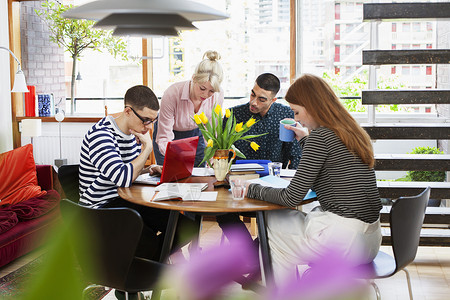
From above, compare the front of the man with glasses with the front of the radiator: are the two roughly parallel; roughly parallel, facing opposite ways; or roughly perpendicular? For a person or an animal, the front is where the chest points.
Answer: roughly perpendicular

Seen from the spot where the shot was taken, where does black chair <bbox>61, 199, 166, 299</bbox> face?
facing away from the viewer and to the right of the viewer

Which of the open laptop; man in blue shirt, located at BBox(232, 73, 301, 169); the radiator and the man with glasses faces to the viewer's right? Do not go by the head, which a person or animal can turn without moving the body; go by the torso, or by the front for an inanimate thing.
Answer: the man with glasses

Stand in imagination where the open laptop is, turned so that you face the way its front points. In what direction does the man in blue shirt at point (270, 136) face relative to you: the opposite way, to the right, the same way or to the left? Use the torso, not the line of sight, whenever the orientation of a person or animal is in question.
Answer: to the left

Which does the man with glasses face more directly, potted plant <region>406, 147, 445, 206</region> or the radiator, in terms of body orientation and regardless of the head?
the potted plant

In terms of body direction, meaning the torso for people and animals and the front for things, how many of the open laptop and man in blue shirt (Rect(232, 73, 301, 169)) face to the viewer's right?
0

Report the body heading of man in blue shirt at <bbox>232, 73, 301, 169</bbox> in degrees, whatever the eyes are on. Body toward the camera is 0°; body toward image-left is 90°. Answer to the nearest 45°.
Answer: approximately 45°

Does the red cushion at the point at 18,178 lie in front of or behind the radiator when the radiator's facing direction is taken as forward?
in front

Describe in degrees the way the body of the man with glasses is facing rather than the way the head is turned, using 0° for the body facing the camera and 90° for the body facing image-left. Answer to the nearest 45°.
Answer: approximately 270°

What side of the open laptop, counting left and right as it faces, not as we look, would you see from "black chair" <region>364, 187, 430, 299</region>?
back

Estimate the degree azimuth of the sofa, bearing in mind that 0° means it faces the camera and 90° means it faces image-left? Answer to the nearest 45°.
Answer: approximately 315°

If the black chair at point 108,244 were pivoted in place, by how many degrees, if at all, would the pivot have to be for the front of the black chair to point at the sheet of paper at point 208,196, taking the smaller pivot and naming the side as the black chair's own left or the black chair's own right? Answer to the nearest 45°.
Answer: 0° — it already faces it
